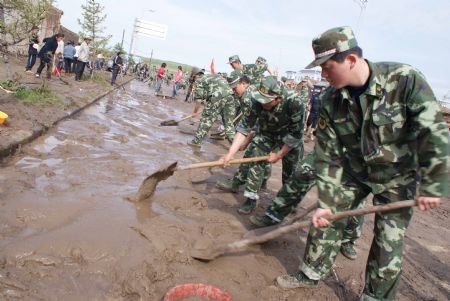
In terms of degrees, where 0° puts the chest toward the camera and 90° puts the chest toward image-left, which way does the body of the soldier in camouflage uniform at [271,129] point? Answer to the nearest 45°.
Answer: approximately 45°

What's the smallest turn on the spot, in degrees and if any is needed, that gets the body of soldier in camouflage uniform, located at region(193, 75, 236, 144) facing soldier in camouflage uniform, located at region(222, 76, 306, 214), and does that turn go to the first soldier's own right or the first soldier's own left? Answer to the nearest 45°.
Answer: approximately 90° to the first soldier's own left

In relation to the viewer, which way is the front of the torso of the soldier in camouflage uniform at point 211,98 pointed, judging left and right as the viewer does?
facing to the left of the viewer

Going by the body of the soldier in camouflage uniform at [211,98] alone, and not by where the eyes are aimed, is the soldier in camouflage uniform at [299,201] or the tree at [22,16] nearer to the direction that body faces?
the tree

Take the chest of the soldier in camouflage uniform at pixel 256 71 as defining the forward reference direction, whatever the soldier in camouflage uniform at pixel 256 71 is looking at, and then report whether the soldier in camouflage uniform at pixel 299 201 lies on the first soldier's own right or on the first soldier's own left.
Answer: on the first soldier's own left

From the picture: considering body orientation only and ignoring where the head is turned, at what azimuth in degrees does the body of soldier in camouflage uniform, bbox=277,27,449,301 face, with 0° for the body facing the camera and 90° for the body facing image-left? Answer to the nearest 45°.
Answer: approximately 45°

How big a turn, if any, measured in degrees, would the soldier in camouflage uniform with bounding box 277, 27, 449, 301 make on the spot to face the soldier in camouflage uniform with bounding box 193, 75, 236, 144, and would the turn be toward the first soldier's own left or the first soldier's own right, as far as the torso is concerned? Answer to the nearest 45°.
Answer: approximately 90° to the first soldier's own right

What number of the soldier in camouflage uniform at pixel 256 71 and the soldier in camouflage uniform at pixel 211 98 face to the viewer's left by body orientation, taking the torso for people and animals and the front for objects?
2

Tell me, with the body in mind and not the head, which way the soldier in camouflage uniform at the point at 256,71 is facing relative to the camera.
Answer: to the viewer's left

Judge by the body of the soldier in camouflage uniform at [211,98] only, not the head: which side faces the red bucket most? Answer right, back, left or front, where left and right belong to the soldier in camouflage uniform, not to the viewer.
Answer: left
